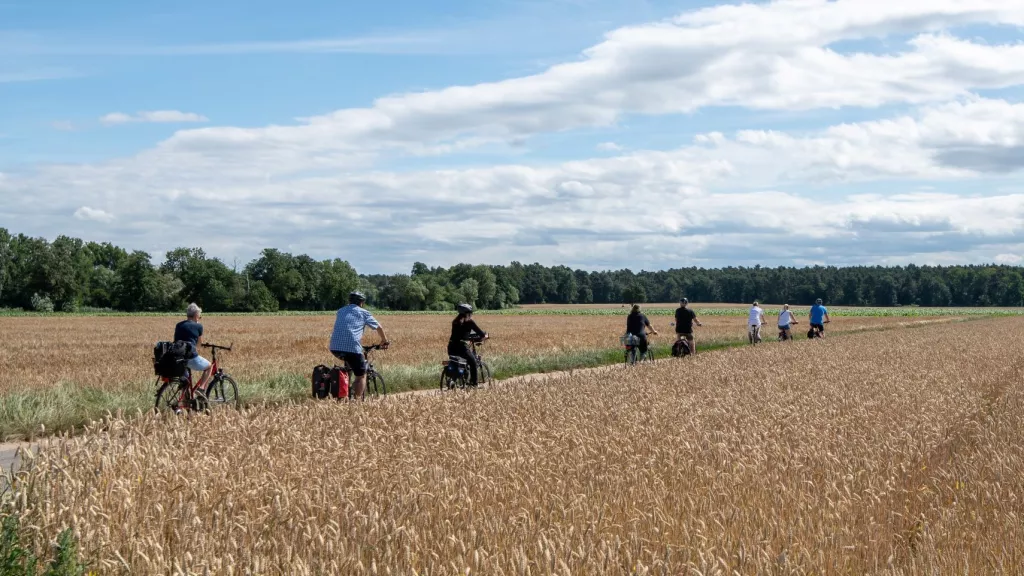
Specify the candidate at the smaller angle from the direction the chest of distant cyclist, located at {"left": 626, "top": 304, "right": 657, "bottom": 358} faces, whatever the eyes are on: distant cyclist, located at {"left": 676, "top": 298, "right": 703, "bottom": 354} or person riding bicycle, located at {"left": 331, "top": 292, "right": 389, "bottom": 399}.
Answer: the distant cyclist

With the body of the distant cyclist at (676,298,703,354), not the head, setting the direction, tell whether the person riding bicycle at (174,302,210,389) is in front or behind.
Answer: behind

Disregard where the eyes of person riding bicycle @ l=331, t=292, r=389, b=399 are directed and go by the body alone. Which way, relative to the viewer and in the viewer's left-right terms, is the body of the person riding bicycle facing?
facing away from the viewer and to the right of the viewer

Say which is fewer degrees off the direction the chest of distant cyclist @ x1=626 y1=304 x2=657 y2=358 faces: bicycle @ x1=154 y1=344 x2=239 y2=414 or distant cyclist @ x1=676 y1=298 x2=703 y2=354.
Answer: the distant cyclist

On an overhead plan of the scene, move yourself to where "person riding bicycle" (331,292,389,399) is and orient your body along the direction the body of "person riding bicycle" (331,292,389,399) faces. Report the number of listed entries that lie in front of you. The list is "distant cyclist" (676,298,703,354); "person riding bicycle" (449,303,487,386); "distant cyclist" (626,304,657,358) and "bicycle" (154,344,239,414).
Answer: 3

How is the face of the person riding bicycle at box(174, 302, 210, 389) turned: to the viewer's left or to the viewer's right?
to the viewer's right

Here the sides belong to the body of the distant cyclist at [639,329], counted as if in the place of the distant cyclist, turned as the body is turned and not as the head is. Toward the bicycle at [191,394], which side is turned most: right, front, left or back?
back

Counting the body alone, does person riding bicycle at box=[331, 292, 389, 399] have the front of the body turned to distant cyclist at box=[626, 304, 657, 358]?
yes

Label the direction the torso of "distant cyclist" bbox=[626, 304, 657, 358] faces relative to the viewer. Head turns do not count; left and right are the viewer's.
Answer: facing away from the viewer and to the right of the viewer

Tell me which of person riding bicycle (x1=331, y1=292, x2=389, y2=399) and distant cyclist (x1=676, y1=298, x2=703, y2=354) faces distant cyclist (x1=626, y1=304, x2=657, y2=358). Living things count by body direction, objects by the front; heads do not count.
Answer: the person riding bicycle

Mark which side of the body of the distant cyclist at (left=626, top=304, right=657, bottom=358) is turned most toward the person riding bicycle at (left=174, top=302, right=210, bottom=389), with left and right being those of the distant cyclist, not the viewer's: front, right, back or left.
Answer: back

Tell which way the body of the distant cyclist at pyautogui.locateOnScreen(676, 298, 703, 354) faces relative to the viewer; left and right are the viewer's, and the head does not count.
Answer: facing away from the viewer and to the right of the viewer
